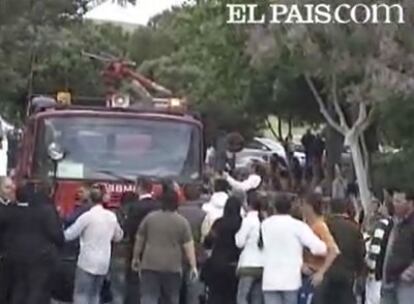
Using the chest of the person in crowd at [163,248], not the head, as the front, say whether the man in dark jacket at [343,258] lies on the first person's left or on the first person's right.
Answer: on the first person's right

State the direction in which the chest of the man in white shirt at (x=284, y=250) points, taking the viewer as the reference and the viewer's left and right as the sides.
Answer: facing away from the viewer

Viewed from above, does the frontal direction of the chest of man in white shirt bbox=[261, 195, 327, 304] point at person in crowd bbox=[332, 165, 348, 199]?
yes

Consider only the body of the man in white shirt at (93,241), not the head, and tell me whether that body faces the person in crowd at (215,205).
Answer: no

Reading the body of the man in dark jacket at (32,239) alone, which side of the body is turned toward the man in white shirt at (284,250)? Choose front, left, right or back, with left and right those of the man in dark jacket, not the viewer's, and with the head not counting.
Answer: right

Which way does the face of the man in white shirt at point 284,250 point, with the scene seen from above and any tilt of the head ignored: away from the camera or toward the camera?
away from the camera

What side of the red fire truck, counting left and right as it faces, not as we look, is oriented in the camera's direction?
front

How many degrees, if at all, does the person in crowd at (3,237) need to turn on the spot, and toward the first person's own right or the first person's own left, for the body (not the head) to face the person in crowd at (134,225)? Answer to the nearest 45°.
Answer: approximately 45° to the first person's own left

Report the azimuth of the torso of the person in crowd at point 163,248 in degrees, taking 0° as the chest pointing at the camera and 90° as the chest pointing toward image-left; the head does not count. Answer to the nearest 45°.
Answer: approximately 180°

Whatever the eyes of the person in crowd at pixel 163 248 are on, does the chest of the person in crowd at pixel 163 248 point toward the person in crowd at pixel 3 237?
no

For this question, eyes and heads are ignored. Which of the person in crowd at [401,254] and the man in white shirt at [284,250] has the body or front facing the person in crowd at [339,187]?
the man in white shirt

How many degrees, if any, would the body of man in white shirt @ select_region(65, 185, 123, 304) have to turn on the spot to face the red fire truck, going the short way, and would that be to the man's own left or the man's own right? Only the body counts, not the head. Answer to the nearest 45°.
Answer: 0° — they already face it

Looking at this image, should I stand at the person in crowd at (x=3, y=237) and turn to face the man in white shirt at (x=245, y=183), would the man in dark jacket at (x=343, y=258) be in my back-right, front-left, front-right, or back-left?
front-right

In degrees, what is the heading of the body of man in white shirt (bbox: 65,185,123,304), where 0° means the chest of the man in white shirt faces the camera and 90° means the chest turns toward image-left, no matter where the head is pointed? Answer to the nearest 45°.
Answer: approximately 180°

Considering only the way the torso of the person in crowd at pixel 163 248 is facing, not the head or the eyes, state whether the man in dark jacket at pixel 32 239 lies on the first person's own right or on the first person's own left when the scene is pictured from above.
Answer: on the first person's own left

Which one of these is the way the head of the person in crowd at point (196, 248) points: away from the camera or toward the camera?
away from the camera
